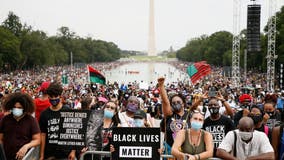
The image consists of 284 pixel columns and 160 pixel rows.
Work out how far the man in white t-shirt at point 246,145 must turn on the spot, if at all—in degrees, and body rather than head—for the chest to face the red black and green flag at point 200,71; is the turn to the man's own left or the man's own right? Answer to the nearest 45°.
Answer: approximately 180°

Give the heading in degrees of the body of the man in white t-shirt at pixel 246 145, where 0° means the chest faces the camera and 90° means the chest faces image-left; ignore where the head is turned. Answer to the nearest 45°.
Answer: approximately 0°

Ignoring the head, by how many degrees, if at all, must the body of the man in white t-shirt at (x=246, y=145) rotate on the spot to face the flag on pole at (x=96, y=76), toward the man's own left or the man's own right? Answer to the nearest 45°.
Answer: approximately 135° to the man's own right
